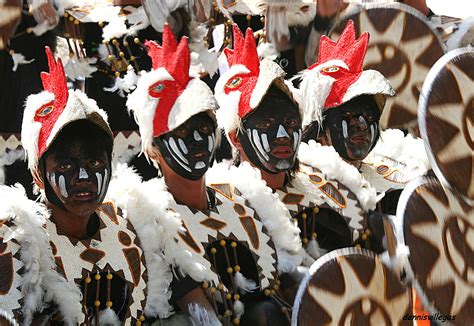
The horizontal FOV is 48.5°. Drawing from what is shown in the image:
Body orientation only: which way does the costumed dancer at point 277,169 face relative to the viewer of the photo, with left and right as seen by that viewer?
facing the viewer and to the right of the viewer

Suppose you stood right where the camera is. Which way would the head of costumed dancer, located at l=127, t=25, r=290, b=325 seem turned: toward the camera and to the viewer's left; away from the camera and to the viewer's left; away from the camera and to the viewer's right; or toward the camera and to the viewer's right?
toward the camera and to the viewer's right

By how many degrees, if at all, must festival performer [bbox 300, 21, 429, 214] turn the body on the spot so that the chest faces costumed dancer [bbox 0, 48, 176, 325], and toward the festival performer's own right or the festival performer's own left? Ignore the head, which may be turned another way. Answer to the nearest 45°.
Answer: approximately 90° to the festival performer's own right

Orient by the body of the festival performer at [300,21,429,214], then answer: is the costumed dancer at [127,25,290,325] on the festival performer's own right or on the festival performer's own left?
on the festival performer's own right

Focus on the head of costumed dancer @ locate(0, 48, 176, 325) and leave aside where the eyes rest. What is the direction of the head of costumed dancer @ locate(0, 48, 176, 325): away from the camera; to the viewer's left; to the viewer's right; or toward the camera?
toward the camera

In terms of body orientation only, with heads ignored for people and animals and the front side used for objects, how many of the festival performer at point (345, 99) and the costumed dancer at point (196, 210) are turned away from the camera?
0

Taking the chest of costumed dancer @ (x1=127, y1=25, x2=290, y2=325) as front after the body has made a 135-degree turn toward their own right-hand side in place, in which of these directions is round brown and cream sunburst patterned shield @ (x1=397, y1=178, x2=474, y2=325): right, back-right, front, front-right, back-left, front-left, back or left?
back

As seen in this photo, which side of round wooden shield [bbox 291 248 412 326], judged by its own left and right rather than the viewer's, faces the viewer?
front

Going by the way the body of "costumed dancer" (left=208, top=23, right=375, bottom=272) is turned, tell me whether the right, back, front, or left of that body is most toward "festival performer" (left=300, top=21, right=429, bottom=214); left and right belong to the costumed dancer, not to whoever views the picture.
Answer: left

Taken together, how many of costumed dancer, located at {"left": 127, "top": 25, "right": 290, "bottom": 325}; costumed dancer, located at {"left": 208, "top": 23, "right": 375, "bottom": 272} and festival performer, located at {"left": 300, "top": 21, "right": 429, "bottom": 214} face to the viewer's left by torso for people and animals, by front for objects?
0

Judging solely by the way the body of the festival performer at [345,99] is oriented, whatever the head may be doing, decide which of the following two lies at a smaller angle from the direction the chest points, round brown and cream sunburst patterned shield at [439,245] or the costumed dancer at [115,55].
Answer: the round brown and cream sunburst patterned shield

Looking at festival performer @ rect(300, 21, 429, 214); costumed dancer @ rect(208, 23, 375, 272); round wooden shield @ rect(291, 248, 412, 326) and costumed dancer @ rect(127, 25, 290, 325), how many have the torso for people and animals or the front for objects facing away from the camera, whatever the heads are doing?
0
